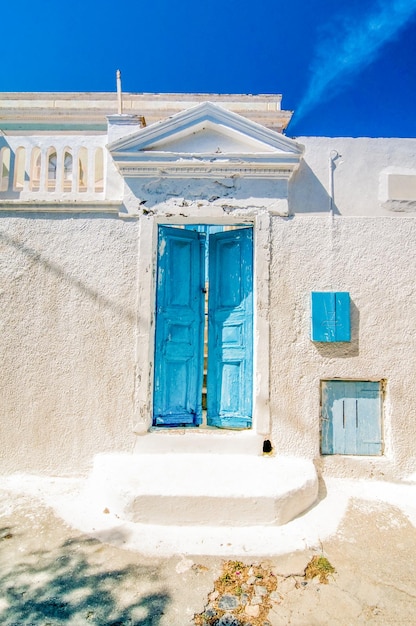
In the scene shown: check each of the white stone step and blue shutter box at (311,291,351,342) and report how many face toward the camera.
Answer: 2

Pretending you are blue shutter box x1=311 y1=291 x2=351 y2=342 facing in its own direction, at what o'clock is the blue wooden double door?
The blue wooden double door is roughly at 3 o'clock from the blue shutter box.

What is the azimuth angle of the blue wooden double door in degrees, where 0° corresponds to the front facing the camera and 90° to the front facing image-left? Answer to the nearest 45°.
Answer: approximately 0°
